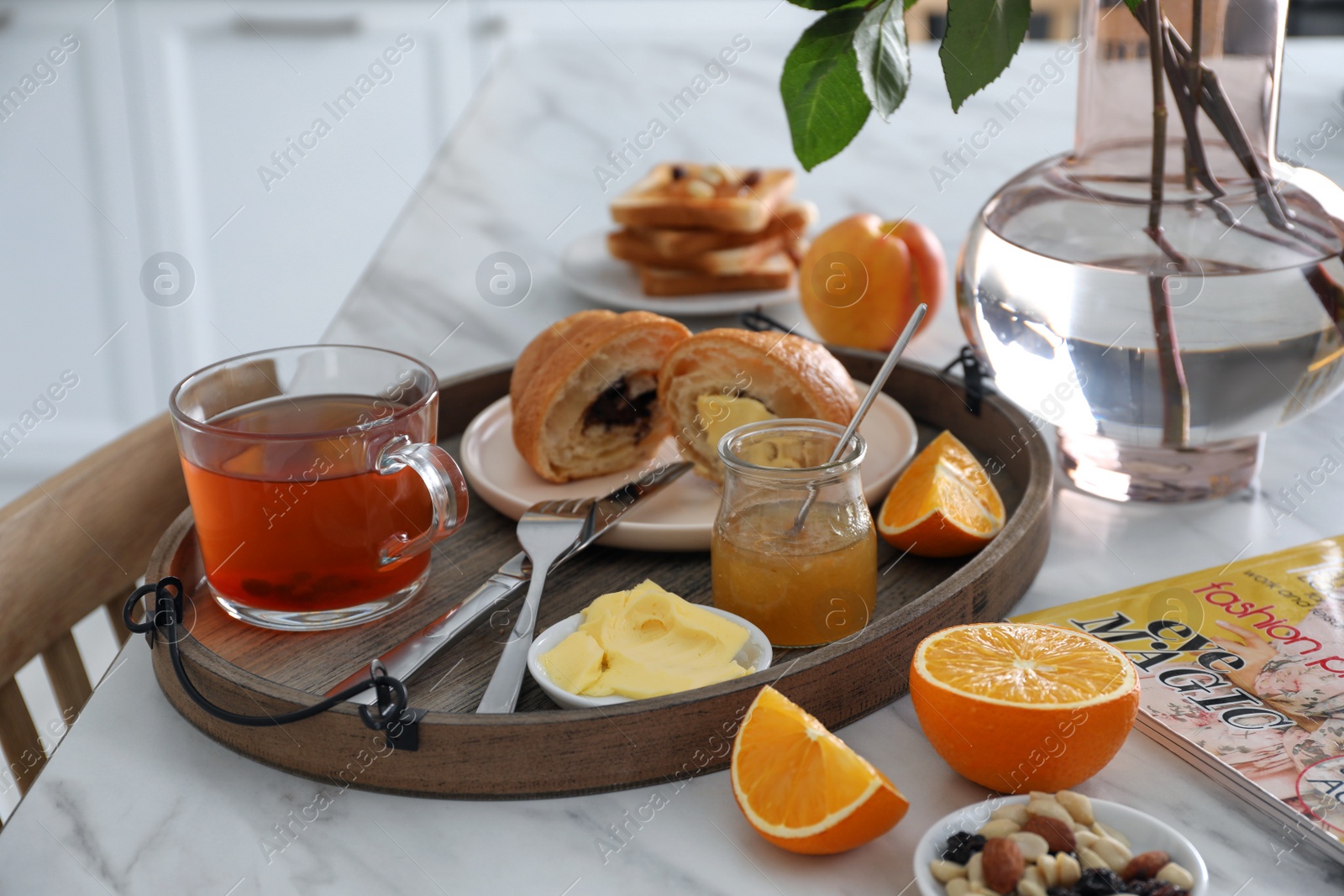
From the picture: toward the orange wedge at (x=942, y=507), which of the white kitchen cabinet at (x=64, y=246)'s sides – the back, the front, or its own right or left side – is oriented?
front

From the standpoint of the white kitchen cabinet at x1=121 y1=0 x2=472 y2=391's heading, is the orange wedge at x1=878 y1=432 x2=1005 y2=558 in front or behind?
in front

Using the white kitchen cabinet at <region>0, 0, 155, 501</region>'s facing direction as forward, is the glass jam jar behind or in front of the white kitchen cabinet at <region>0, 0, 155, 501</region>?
in front

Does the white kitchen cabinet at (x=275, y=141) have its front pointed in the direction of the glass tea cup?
yes

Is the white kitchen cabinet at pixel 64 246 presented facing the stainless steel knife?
yes

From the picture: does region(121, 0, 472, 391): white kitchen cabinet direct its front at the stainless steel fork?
yes

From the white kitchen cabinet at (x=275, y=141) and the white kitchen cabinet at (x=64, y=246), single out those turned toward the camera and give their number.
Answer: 2

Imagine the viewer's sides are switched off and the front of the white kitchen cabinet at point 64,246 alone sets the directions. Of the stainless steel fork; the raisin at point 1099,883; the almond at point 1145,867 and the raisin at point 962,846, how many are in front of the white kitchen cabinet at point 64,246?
4

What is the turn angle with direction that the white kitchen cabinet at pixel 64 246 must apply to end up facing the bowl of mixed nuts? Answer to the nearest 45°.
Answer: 0° — it already faces it

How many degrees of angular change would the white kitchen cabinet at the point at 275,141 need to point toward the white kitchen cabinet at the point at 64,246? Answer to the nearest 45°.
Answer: approximately 90° to its right

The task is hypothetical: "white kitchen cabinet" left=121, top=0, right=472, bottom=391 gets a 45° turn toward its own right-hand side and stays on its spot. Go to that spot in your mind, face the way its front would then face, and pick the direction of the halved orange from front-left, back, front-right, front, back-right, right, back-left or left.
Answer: front-left
